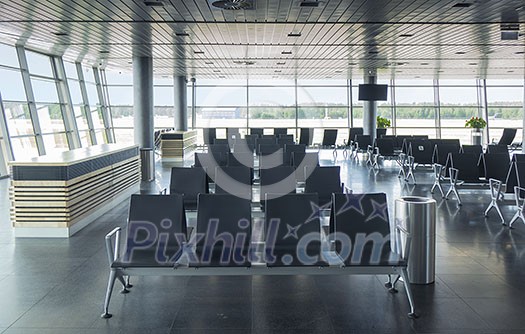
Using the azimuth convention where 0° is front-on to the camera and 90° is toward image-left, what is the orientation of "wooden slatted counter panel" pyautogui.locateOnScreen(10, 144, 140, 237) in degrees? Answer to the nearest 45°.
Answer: approximately 315°

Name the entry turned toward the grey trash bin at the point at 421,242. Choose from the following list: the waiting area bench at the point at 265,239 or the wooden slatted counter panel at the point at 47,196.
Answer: the wooden slatted counter panel

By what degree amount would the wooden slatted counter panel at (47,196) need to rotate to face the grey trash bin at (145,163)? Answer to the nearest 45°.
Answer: approximately 135° to its left

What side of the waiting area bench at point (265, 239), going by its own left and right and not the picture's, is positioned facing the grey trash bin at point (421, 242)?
left

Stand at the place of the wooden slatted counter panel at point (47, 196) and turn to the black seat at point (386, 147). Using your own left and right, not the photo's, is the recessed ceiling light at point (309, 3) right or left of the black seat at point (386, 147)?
right

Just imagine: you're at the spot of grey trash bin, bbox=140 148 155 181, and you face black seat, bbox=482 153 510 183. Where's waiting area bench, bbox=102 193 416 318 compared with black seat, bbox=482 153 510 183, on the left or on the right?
right

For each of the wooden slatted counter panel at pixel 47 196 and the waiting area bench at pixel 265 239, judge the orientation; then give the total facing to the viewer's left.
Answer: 0

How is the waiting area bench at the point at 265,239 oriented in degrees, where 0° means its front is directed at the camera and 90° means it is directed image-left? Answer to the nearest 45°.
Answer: approximately 0°

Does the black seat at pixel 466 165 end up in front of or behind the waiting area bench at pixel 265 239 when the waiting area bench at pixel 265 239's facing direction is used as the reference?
behind

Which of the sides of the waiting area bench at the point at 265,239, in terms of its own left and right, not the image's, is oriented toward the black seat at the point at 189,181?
back
